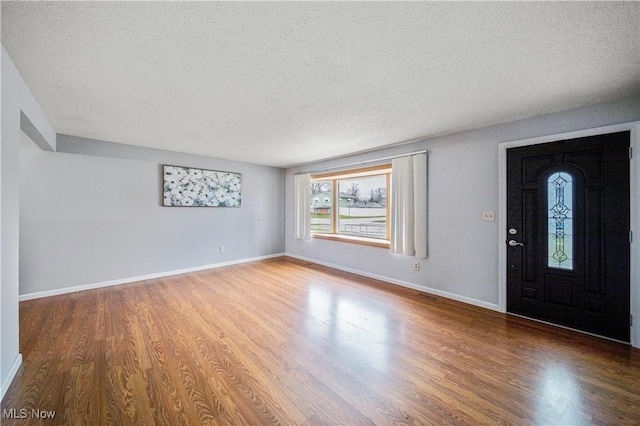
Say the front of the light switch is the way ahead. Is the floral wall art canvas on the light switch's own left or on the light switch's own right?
on the light switch's own right

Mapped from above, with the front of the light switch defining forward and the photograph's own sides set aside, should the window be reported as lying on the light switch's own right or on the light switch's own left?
on the light switch's own right

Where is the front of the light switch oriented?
toward the camera

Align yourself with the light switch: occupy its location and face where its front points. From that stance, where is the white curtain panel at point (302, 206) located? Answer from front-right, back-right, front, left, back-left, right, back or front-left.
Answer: right

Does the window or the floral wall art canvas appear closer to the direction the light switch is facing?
the floral wall art canvas

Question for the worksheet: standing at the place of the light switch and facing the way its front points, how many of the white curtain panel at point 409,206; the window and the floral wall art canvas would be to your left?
0

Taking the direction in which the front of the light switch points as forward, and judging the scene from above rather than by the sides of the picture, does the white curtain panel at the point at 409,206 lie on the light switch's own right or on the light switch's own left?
on the light switch's own right

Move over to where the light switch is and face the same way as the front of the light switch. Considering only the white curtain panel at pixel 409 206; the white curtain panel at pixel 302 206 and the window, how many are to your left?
0

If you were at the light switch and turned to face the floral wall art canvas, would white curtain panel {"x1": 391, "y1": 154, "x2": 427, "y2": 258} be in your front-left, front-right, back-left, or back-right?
front-right

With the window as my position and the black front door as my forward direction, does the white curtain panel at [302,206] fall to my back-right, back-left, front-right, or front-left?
back-right
